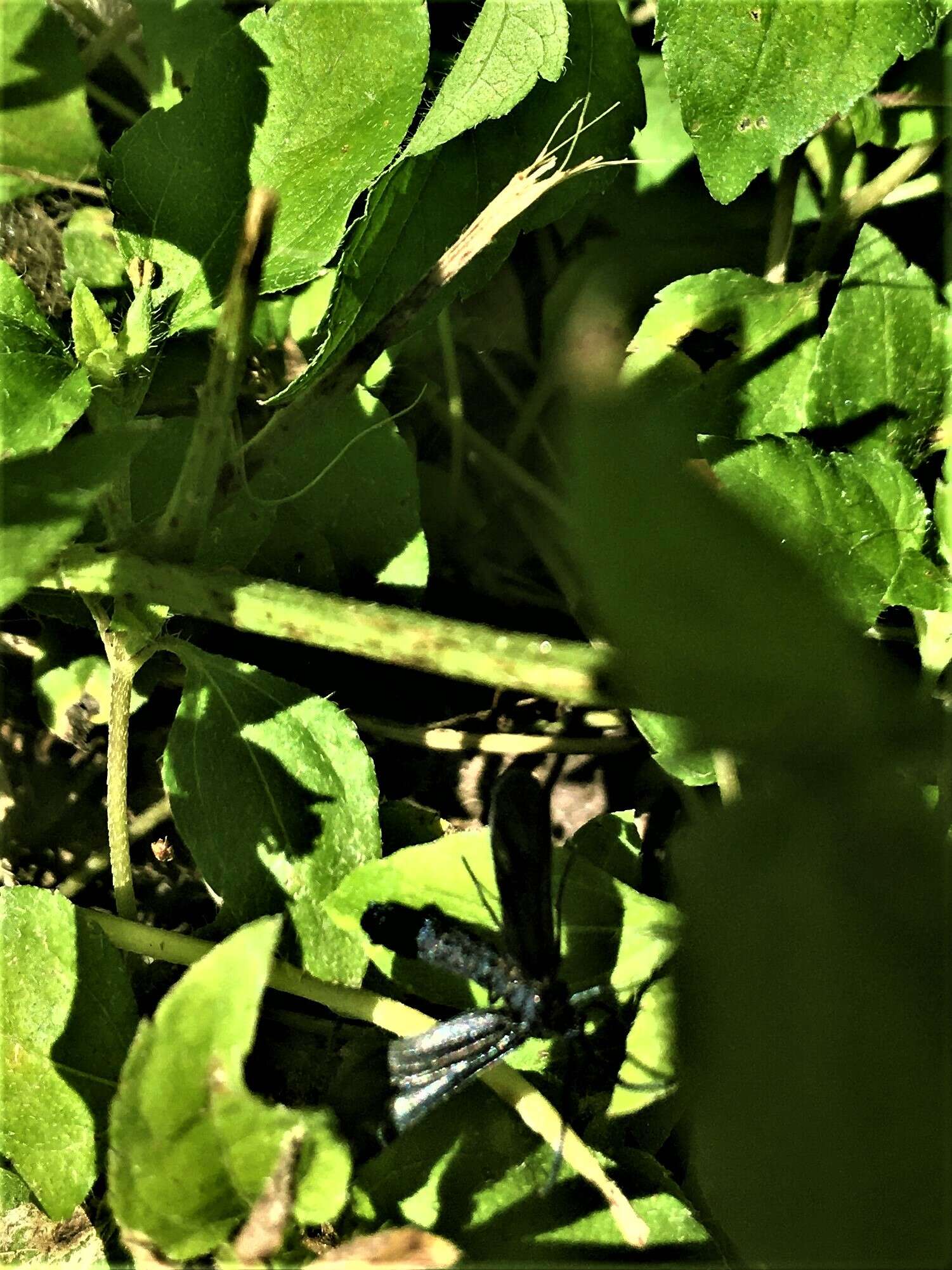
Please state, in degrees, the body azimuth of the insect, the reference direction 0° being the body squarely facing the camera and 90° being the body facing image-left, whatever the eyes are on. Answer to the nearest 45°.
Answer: approximately 270°

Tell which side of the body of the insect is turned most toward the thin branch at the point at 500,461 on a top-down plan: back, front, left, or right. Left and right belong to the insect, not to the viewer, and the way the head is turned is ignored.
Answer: left

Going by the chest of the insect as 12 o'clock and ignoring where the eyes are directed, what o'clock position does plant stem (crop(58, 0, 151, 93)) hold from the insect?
The plant stem is roughly at 9 o'clock from the insect.
